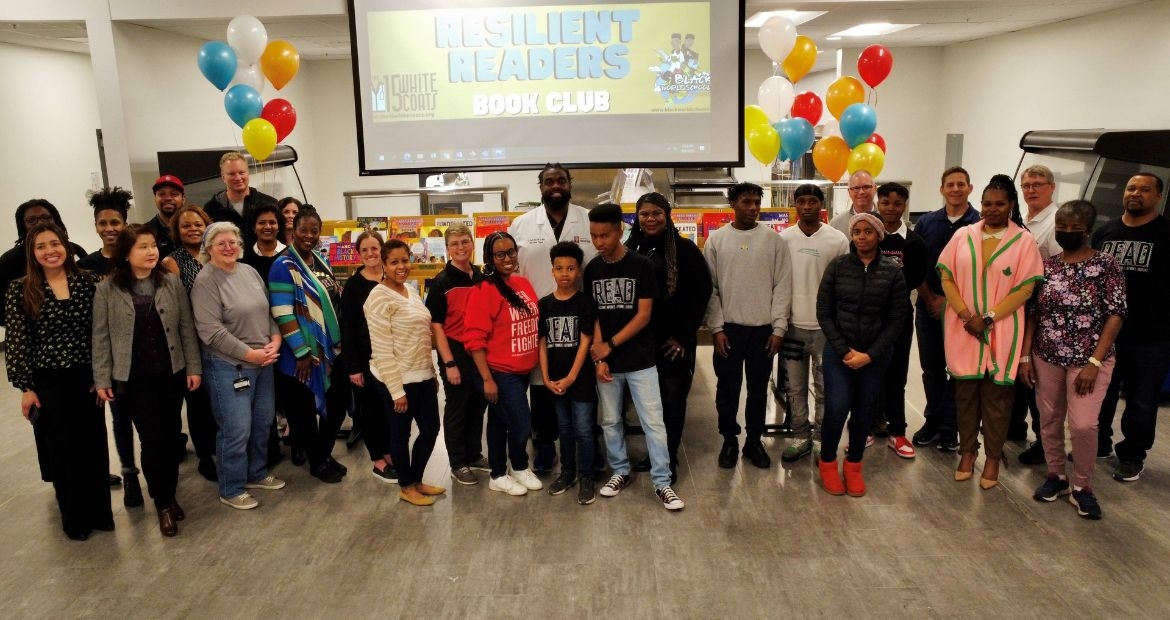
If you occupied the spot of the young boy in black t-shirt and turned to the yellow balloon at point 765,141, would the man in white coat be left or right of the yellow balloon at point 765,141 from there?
left

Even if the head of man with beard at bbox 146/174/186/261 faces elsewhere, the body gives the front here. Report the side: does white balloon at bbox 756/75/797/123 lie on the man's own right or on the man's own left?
on the man's own left

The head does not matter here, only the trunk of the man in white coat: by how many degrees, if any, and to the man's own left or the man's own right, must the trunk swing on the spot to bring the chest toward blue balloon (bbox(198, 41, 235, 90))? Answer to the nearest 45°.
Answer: approximately 135° to the man's own right

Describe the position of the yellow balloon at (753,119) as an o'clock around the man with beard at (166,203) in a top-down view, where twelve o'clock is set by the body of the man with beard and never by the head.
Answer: The yellow balloon is roughly at 9 o'clock from the man with beard.

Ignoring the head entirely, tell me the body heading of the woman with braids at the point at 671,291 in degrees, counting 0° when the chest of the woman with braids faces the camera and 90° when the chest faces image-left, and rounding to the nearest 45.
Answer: approximately 45°

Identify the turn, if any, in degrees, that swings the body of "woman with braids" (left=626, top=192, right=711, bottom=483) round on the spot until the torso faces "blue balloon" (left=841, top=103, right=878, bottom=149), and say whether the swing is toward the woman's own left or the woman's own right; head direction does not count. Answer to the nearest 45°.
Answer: approximately 180°

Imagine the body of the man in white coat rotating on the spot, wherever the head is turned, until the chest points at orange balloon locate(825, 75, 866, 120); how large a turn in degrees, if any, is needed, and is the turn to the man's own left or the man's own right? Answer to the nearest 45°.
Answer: approximately 135° to the man's own left

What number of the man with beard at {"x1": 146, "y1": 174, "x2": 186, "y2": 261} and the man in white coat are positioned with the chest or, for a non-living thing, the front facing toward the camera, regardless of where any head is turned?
2

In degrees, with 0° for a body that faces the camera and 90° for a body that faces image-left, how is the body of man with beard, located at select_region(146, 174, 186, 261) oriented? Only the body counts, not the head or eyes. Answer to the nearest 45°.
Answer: approximately 0°

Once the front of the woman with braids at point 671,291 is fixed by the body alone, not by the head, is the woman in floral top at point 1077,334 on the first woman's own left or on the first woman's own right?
on the first woman's own left

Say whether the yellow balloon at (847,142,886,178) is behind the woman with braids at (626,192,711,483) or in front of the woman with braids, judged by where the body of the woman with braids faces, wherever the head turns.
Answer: behind
